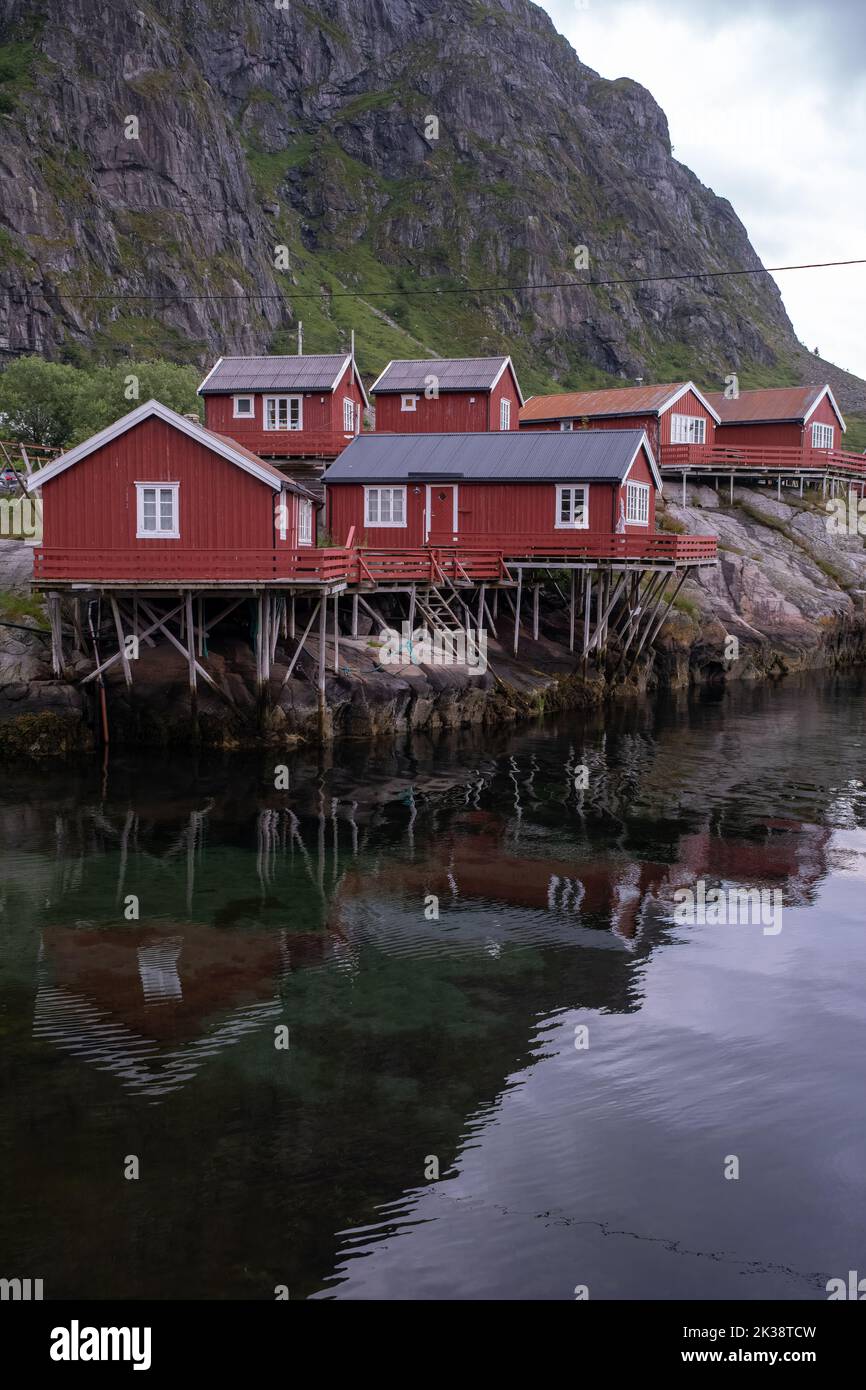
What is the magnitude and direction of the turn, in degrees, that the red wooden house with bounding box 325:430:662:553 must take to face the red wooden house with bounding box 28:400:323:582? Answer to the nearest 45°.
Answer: approximately 45° to its right

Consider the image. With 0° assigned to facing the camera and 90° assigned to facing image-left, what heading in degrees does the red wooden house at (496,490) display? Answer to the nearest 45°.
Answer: approximately 0°
